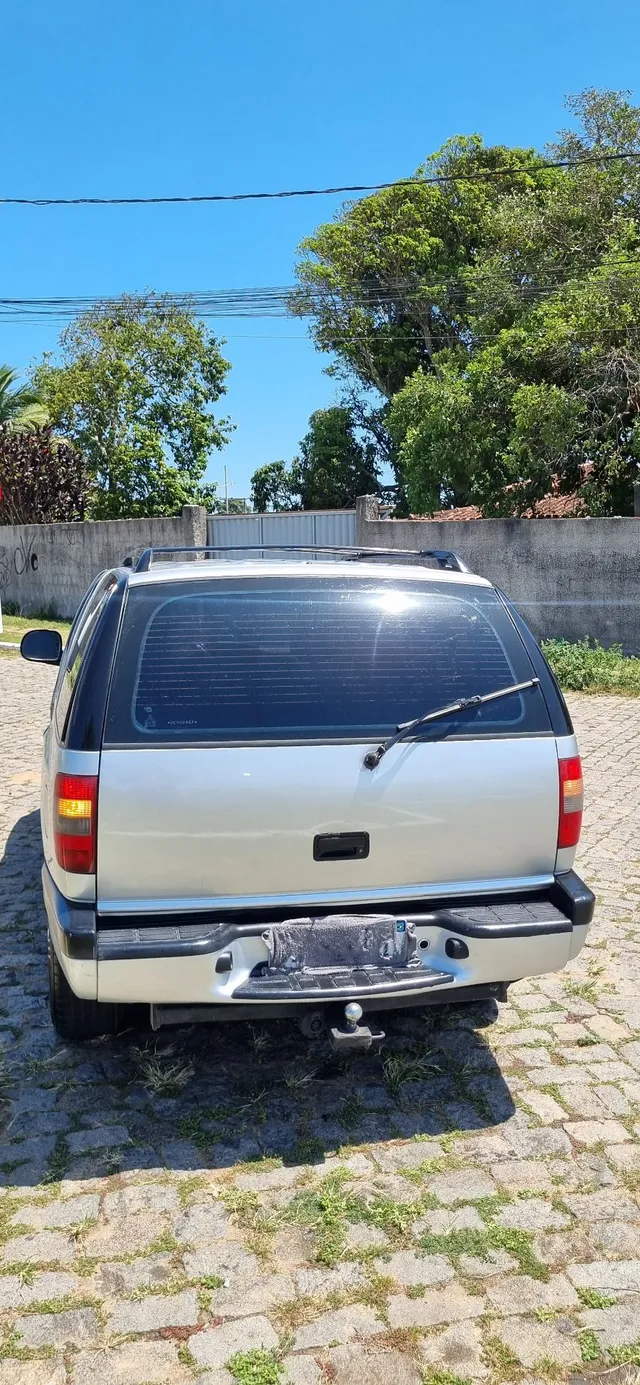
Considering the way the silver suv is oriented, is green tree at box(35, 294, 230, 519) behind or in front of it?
in front

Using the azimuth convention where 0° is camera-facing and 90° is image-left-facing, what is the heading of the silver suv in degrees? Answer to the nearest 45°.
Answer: approximately 180°

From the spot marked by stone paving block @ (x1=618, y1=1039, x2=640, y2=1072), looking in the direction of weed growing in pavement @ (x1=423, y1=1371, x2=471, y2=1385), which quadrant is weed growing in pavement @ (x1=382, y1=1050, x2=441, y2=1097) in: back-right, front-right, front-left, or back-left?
front-right

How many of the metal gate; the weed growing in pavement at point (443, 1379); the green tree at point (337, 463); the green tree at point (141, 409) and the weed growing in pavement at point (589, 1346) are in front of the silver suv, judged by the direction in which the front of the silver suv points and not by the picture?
3

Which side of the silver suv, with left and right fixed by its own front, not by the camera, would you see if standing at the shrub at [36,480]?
front

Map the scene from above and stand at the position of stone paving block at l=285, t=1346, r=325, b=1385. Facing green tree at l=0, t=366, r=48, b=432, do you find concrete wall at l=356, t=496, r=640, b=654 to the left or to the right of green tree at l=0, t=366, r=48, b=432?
right

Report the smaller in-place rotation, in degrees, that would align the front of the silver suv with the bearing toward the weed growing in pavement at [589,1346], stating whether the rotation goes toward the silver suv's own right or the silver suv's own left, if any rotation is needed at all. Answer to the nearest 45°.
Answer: approximately 135° to the silver suv's own right

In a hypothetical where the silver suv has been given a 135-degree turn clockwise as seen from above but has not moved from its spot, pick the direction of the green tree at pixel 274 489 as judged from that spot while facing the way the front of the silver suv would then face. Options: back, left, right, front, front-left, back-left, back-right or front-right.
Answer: back-left

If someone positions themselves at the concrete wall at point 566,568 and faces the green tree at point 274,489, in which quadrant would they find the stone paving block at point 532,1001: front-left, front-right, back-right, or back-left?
back-left

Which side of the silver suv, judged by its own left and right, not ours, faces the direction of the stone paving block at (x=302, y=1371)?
back

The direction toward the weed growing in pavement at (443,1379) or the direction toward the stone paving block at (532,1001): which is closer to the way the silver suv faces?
the stone paving block

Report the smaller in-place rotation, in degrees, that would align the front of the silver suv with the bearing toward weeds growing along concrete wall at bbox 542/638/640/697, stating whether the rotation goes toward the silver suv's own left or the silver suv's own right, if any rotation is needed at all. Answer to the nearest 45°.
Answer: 0° — it already faces it
